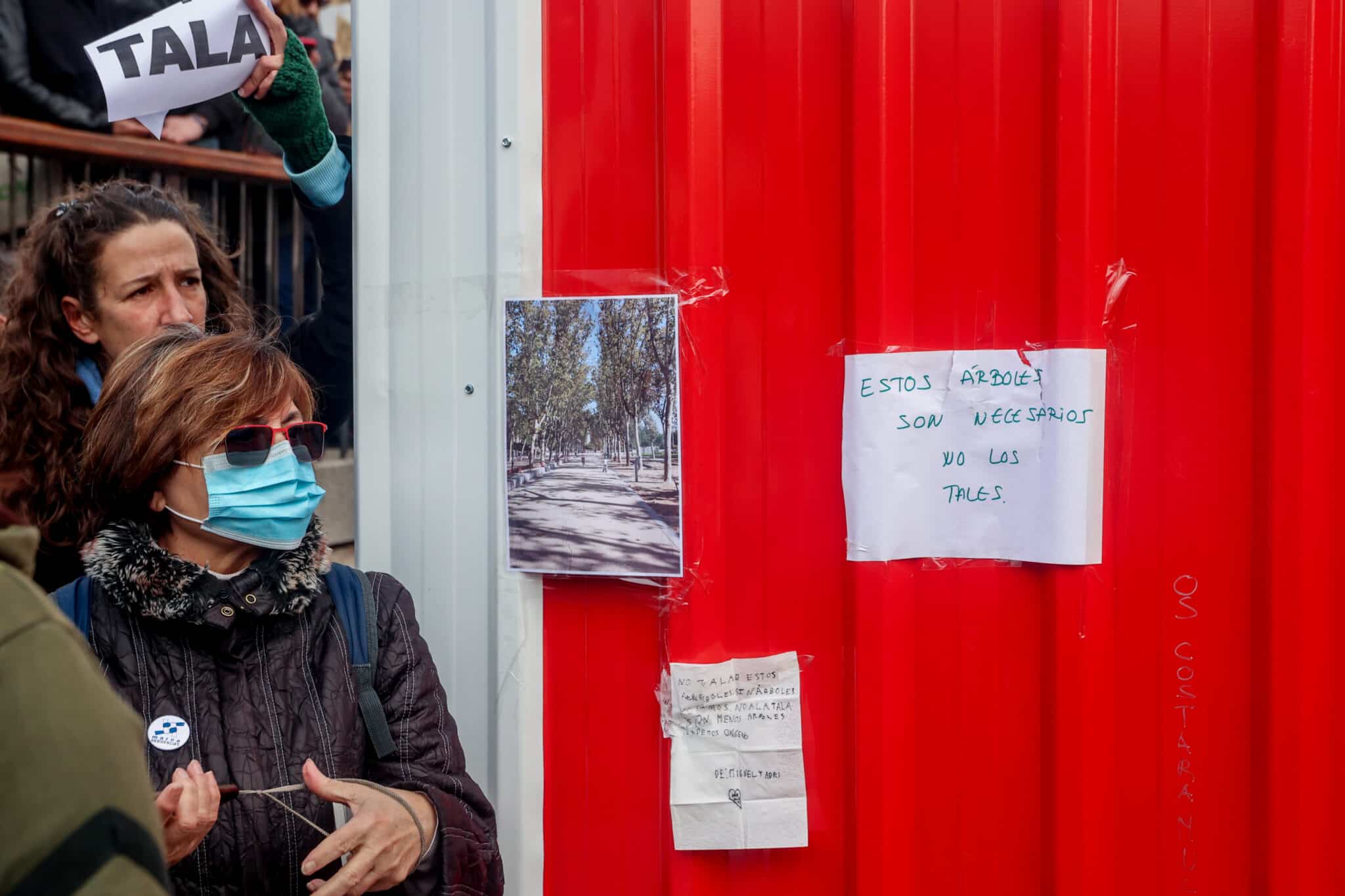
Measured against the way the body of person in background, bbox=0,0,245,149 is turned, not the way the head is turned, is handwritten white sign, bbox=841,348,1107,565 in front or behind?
in front

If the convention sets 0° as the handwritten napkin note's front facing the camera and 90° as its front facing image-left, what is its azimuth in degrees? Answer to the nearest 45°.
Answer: approximately 0°

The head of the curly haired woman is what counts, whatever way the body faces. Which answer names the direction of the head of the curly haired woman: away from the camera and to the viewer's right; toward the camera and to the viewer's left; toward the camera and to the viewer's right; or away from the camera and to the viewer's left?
toward the camera and to the viewer's right
